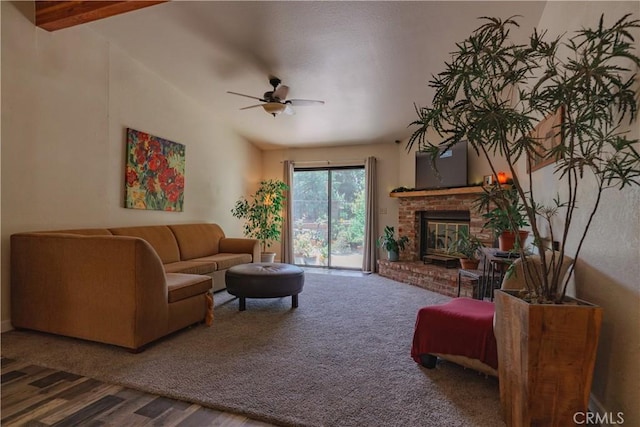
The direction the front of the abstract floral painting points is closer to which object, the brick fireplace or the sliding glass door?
the brick fireplace

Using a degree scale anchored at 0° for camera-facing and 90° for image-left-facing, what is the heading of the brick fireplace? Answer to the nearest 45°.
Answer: approximately 45°

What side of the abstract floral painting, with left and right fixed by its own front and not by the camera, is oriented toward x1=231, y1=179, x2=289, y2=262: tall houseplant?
left

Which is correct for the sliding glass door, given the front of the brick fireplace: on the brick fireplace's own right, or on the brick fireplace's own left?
on the brick fireplace's own right

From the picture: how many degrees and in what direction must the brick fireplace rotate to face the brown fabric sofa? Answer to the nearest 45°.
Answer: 0° — it already faces it

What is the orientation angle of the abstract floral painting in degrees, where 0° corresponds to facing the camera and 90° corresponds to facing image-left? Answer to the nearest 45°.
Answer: approximately 315°

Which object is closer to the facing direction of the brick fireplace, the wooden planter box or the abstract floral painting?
the abstract floral painting

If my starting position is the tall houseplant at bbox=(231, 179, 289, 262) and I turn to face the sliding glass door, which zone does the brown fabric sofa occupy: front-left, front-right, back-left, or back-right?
back-right

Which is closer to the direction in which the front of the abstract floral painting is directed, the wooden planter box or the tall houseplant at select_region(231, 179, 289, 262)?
the wooden planter box

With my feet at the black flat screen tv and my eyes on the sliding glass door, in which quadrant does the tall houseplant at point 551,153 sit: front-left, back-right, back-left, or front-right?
back-left

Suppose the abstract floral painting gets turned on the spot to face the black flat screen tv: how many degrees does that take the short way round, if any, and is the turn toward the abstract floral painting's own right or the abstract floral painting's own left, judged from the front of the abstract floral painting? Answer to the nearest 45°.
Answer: approximately 45° to the abstract floral painting's own left
